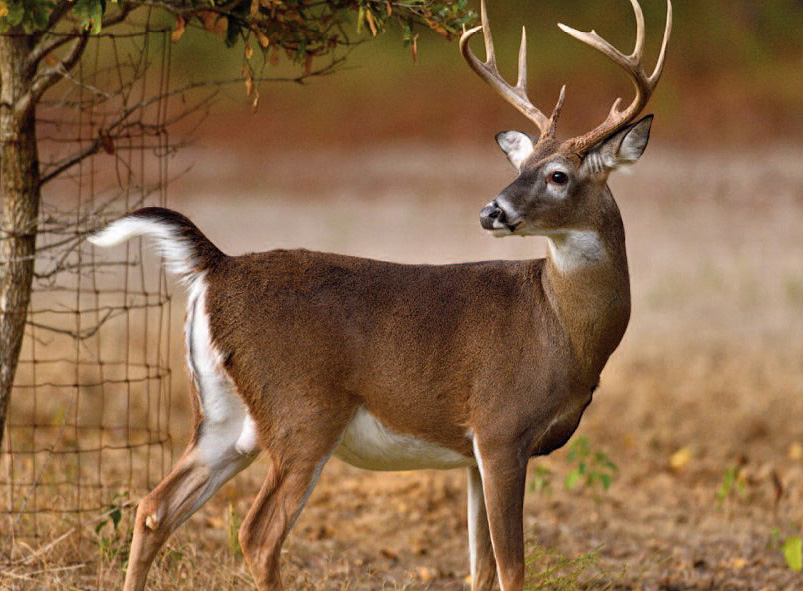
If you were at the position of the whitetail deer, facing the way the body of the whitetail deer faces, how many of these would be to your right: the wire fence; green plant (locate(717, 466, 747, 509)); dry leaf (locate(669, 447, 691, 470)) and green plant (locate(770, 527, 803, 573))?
0

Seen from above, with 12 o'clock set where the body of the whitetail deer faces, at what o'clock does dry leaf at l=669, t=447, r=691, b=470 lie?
The dry leaf is roughly at 10 o'clock from the whitetail deer.

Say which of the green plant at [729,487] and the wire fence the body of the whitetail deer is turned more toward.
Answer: the green plant

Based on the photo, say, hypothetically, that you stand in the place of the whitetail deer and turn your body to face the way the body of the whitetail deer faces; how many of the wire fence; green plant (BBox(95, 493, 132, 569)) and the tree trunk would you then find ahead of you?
0

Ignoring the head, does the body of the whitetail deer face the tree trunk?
no

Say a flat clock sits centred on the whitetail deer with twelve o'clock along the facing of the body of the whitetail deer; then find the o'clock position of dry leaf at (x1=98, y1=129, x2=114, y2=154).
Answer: The dry leaf is roughly at 7 o'clock from the whitetail deer.

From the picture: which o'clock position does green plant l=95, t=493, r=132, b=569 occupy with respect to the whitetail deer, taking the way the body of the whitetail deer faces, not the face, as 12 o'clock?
The green plant is roughly at 7 o'clock from the whitetail deer.

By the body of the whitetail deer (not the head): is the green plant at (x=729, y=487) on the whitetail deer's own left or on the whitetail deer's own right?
on the whitetail deer's own left

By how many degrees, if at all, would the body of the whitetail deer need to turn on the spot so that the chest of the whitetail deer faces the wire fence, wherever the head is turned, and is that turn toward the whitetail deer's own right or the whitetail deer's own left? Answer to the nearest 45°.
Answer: approximately 135° to the whitetail deer's own left

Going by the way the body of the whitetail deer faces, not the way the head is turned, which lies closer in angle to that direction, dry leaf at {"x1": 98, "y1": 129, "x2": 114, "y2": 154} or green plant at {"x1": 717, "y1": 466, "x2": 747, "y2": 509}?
the green plant

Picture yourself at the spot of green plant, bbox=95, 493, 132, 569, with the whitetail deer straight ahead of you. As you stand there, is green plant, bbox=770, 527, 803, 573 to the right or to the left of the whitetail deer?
left

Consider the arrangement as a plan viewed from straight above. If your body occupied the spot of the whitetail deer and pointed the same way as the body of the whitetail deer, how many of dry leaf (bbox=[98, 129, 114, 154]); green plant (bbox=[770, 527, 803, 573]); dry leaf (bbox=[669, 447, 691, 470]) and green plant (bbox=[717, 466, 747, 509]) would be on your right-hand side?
0

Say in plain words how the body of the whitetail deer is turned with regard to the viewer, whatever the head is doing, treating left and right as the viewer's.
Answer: facing to the right of the viewer
